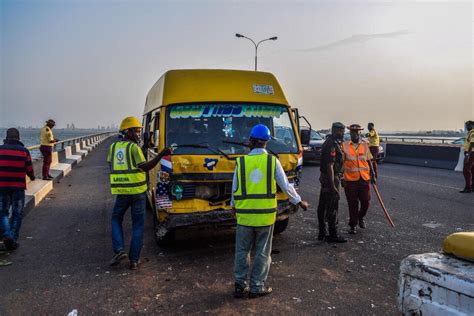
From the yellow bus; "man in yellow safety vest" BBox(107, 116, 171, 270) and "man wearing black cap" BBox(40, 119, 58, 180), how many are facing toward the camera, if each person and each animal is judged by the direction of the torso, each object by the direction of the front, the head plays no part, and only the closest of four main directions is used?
1

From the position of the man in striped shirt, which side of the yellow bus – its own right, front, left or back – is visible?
right

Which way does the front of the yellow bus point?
toward the camera

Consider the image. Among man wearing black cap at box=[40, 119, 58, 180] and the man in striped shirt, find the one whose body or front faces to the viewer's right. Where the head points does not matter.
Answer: the man wearing black cap

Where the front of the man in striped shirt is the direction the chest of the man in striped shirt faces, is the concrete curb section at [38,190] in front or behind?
in front

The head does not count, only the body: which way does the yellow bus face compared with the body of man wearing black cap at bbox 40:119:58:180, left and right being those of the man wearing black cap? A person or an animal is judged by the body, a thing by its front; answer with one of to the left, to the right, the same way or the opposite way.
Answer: to the right

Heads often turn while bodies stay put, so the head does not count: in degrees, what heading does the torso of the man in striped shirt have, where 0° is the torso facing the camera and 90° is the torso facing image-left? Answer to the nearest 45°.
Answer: approximately 180°
